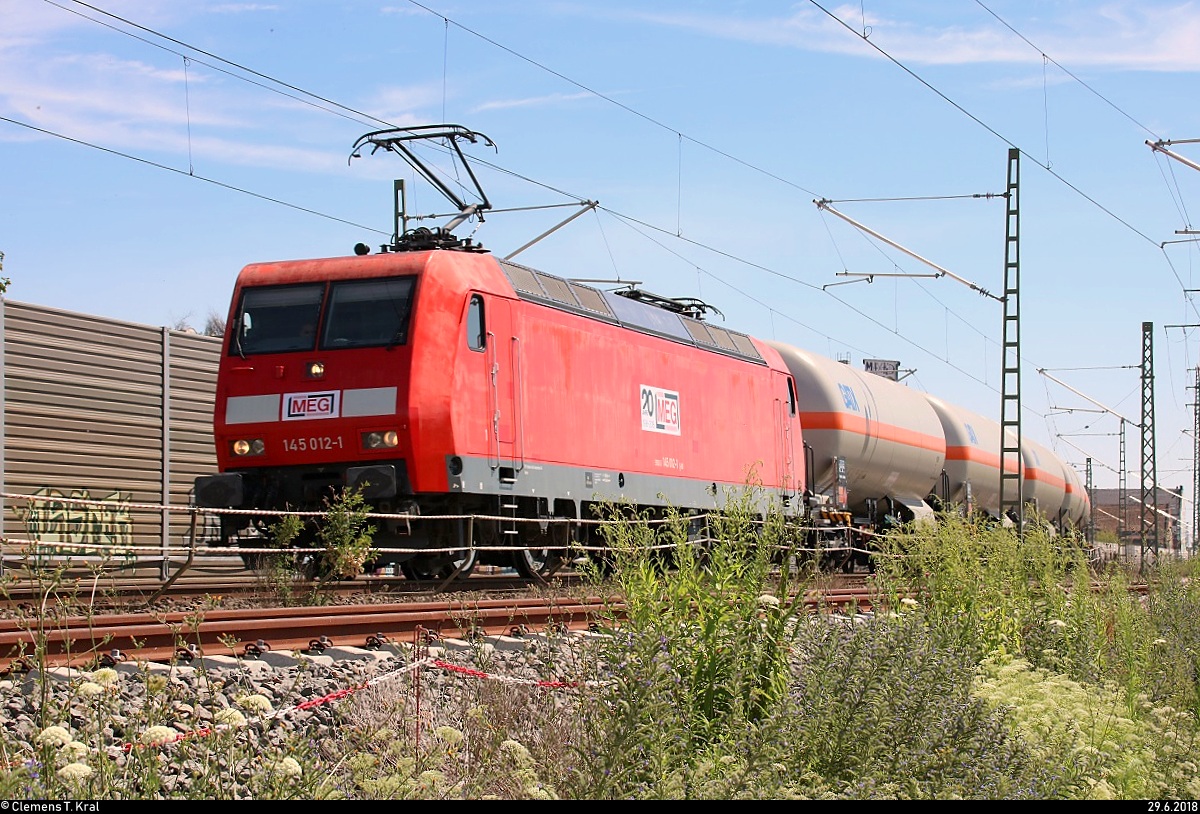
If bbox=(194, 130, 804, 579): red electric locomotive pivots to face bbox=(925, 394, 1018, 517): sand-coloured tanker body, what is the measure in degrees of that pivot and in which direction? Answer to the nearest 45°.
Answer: approximately 180°

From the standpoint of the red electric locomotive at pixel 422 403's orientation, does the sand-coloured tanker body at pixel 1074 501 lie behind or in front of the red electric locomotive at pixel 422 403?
behind

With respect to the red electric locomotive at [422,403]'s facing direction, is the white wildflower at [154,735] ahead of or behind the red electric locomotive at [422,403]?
ahead

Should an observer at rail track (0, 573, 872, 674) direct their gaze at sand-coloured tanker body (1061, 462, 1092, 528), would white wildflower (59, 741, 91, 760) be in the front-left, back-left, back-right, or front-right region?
back-right

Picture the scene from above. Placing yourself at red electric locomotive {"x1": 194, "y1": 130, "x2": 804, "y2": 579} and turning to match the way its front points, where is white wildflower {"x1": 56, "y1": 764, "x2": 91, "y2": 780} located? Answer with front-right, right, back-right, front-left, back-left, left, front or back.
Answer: front-left

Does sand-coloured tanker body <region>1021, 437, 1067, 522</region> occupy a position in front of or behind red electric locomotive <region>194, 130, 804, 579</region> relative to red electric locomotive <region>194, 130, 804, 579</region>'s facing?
behind

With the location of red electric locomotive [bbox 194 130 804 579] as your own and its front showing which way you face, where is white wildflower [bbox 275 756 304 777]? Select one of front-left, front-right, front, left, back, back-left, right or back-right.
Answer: front-left

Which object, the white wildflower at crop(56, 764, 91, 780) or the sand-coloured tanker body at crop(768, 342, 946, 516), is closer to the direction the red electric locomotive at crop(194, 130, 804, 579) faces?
the white wildflower

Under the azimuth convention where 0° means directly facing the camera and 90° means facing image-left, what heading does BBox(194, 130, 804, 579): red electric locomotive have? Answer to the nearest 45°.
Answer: approximately 45°

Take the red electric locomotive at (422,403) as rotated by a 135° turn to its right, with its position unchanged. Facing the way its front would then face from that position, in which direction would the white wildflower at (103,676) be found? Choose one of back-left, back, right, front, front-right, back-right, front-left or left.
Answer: back

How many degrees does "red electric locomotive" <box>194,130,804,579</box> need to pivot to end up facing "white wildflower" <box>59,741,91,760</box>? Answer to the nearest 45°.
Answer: approximately 45° to its left
